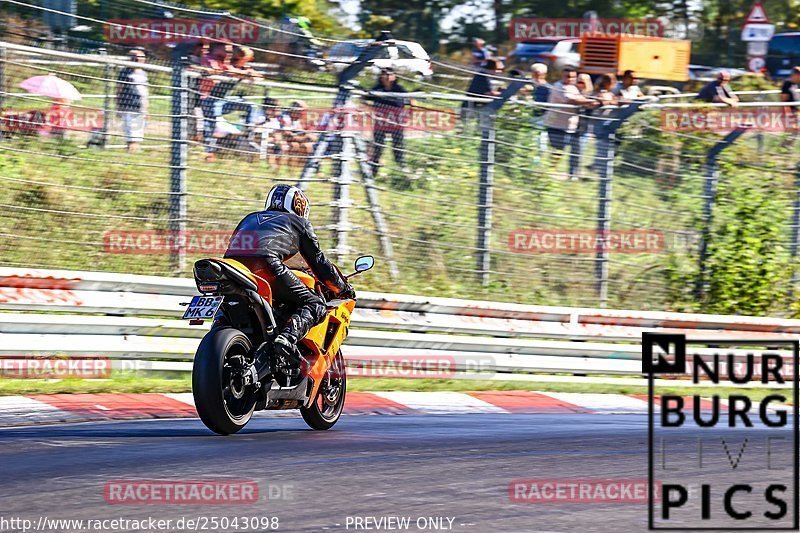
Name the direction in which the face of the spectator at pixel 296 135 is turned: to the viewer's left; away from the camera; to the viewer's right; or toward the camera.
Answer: toward the camera

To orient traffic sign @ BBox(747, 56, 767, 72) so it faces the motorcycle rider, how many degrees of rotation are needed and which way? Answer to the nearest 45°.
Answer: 0° — it already faces them

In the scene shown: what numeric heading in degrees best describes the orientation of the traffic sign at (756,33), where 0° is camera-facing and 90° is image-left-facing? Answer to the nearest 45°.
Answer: approximately 0°

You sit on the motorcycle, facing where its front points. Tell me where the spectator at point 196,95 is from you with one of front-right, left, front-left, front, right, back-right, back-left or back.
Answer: front-left

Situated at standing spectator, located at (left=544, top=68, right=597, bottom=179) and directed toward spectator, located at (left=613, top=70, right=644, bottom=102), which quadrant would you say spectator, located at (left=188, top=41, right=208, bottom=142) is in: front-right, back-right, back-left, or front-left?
back-left

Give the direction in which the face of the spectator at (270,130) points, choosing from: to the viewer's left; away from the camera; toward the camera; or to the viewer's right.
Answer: toward the camera

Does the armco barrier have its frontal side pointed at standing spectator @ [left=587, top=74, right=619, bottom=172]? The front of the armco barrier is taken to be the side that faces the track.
no

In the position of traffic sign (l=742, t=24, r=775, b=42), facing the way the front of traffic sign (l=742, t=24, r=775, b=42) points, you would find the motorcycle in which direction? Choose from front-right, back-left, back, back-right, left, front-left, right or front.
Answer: front

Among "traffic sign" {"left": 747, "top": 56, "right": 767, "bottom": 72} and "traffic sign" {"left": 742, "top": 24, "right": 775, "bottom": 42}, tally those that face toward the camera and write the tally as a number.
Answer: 2

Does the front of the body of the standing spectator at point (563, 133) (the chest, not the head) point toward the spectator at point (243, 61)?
no

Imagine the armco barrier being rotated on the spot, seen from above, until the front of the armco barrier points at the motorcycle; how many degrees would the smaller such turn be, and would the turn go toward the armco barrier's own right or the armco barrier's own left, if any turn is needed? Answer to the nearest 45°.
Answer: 0° — it already faces it

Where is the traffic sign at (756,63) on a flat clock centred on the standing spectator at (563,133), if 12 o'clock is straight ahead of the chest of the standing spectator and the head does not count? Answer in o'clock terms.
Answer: The traffic sign is roughly at 8 o'clock from the standing spectator.

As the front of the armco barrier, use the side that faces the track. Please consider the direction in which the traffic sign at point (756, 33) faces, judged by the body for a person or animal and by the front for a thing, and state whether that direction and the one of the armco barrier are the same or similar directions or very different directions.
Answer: same or similar directions

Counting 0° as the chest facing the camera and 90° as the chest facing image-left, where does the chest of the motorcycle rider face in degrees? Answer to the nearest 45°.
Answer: approximately 225°

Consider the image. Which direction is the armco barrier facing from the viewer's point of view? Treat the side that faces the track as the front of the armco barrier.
toward the camera

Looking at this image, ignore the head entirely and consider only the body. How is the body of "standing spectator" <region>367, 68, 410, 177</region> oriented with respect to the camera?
toward the camera

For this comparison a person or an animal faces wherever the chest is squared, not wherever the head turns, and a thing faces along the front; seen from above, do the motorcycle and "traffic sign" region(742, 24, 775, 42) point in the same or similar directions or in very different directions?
very different directions
